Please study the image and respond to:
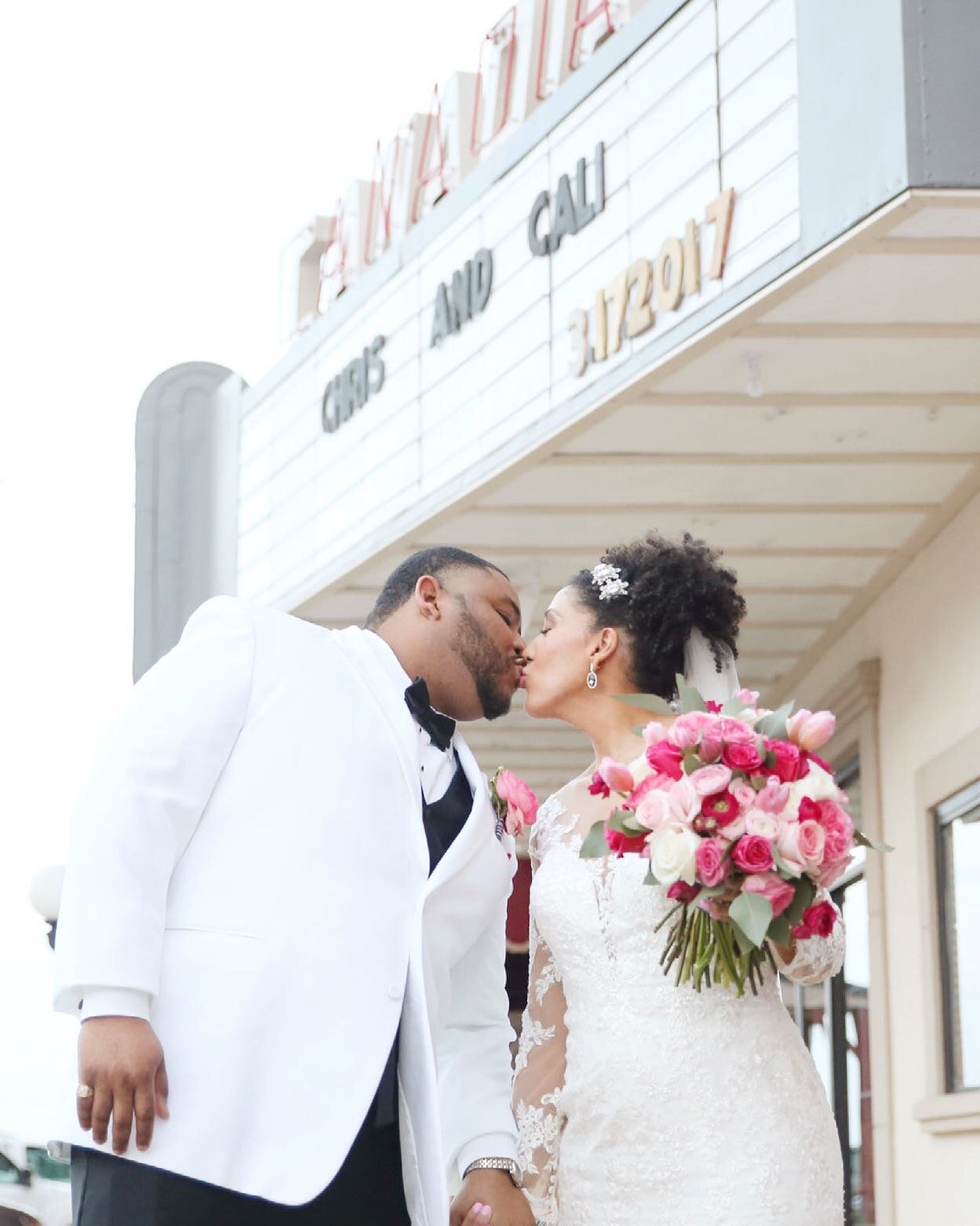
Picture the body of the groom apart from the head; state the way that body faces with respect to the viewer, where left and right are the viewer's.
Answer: facing the viewer and to the right of the viewer

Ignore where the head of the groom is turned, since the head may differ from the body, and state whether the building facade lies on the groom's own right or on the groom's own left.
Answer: on the groom's own left

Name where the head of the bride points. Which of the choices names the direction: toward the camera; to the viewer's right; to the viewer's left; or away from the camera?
to the viewer's left

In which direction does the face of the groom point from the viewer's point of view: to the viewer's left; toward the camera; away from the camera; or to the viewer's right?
to the viewer's right
